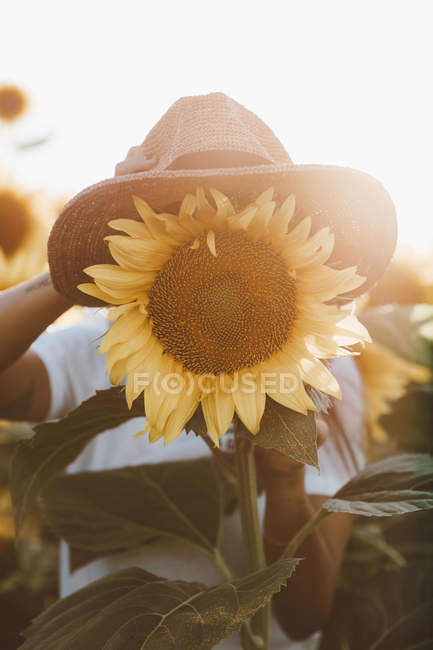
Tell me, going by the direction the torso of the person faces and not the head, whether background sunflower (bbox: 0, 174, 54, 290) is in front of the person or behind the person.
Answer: behind

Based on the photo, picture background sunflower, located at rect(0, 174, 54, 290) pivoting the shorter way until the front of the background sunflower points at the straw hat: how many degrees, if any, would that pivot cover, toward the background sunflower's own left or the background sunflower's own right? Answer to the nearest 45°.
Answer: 0° — it already faces it

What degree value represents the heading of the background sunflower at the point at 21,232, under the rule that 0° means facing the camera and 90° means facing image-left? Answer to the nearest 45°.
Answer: approximately 0°

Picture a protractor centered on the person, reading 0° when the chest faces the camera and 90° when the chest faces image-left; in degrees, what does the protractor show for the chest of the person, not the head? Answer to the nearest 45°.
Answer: approximately 0°

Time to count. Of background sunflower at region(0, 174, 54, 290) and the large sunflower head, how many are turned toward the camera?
2

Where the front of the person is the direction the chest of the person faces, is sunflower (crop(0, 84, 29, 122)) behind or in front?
behind
